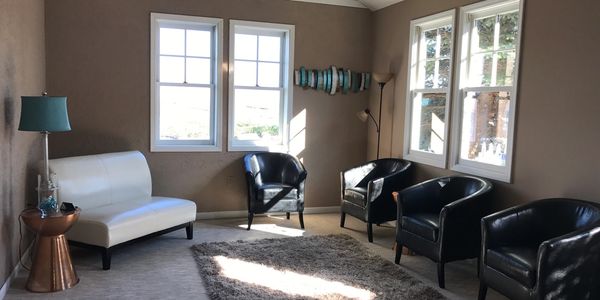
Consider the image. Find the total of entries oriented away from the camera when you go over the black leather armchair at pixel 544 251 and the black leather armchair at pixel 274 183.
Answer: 0

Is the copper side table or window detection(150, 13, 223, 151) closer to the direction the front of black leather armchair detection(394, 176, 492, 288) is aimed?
the copper side table

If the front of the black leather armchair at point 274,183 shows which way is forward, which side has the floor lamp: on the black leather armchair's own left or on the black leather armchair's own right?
on the black leather armchair's own left

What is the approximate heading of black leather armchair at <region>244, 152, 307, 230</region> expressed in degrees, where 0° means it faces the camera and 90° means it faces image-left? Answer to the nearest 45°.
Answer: approximately 0°

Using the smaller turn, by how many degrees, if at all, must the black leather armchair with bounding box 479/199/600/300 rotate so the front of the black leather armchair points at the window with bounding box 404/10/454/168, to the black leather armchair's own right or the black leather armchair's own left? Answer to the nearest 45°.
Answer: approximately 90° to the black leather armchair's own right

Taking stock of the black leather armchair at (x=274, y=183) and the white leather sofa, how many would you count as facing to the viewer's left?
0

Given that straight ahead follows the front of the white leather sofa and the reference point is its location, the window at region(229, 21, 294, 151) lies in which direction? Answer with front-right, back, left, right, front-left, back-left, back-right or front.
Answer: left

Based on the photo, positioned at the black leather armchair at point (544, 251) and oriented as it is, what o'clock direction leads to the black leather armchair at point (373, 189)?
the black leather armchair at point (373, 189) is roughly at 3 o'clock from the black leather armchair at point (544, 251).

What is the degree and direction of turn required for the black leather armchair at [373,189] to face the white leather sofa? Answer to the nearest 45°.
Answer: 0° — it already faces it

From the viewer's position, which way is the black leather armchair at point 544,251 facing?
facing the viewer and to the left of the viewer

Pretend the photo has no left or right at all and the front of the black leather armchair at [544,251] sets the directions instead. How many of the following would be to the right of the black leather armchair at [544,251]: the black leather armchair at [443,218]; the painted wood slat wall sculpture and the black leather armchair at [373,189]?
3

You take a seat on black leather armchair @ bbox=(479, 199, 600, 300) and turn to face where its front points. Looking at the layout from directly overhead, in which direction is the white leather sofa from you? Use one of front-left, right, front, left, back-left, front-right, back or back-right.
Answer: front-right

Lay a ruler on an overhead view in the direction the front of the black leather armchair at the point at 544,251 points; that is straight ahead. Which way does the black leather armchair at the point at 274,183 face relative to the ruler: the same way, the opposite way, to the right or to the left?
to the left
